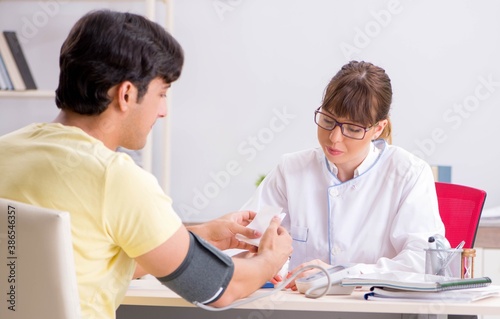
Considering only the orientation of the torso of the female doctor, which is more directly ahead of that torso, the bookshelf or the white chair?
the white chair

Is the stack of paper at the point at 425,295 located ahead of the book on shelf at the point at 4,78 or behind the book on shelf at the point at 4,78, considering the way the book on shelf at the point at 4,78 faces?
ahead

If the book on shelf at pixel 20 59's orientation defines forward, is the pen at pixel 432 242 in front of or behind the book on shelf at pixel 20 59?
in front

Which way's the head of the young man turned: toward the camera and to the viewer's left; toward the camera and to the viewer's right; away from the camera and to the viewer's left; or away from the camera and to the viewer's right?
away from the camera and to the viewer's right

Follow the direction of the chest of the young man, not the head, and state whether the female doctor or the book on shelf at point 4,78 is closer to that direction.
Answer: the female doctor

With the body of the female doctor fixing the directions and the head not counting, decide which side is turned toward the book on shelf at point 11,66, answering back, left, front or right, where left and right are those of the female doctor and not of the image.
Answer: right

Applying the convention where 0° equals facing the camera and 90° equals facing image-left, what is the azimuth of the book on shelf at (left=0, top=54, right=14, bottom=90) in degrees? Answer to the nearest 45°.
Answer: approximately 0°

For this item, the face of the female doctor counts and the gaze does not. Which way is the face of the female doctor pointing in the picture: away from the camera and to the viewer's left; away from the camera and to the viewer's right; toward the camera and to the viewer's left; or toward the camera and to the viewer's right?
toward the camera and to the viewer's left

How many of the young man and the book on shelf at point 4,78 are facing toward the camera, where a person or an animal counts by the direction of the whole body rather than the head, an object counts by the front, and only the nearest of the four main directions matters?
1

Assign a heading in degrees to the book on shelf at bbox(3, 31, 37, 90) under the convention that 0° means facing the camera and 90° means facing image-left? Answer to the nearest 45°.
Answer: approximately 0°

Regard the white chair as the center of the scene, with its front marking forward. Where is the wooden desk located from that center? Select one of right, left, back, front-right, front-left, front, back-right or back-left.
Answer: front-right
